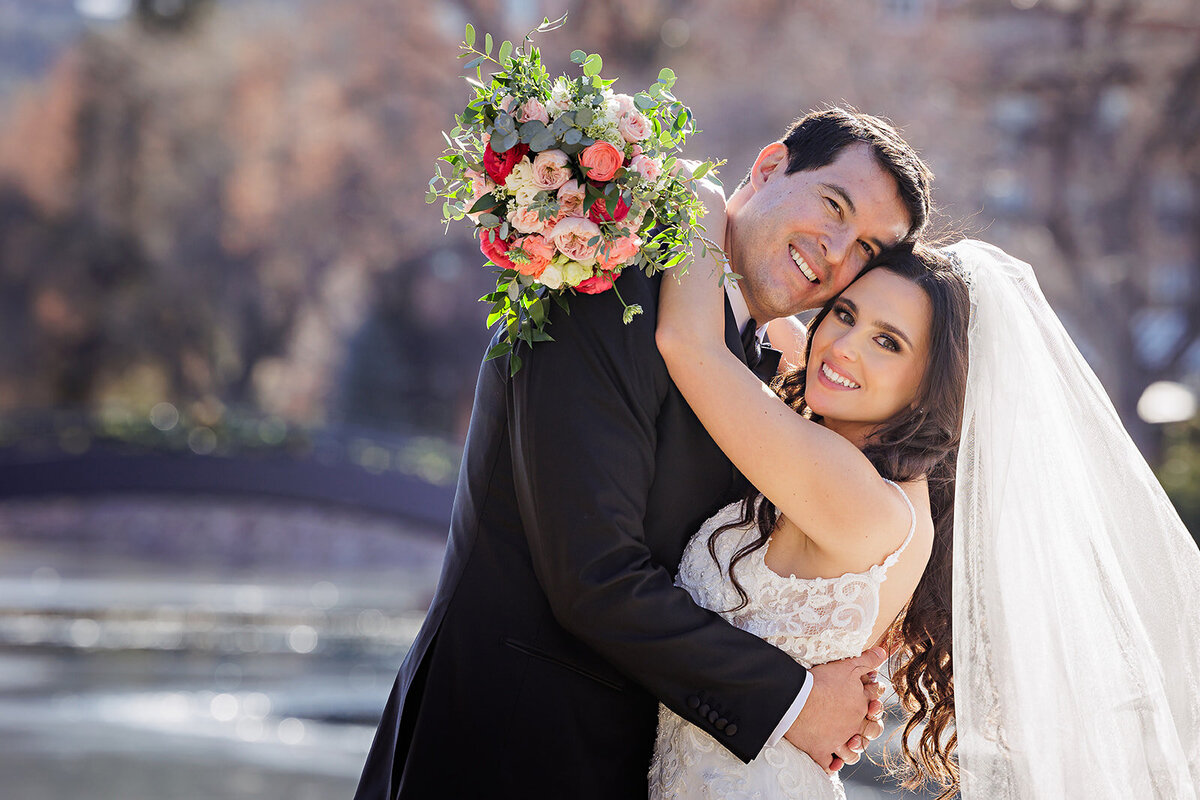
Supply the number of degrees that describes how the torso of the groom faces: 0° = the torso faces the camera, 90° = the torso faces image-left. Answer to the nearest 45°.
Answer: approximately 270°
